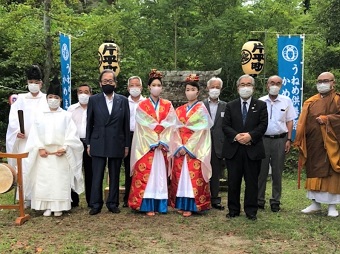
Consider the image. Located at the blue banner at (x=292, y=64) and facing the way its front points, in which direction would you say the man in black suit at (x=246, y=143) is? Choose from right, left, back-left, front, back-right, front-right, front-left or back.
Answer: front

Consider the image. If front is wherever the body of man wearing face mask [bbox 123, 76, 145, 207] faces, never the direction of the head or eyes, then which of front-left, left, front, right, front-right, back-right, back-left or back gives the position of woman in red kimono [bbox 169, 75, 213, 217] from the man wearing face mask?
front-left

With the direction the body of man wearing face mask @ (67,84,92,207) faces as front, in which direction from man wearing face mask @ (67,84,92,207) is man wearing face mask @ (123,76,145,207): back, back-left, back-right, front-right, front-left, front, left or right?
left

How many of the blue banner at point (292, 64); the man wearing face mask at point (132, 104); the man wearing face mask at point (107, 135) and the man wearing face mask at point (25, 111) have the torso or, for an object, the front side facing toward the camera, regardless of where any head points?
4

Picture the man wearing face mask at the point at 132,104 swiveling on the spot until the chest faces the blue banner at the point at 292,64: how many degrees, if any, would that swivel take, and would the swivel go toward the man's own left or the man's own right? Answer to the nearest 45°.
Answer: approximately 135° to the man's own left

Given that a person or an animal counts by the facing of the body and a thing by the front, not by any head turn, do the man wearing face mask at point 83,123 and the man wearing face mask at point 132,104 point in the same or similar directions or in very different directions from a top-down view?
same or similar directions

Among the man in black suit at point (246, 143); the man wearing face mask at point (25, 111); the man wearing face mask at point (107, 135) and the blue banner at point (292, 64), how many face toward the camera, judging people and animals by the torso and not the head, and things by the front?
4

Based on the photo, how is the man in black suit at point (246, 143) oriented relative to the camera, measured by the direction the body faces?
toward the camera

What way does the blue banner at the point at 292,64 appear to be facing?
toward the camera

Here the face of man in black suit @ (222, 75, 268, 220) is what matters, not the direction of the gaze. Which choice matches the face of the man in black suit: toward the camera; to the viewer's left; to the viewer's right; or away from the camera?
toward the camera

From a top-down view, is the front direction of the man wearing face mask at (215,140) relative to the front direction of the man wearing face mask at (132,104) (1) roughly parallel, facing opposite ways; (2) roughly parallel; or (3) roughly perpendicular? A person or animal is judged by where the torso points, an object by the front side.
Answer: roughly parallel

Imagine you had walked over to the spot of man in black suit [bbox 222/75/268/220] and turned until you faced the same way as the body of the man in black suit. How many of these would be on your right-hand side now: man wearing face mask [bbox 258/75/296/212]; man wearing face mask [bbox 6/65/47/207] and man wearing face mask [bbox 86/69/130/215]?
2

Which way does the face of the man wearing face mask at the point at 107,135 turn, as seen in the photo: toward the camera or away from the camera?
toward the camera

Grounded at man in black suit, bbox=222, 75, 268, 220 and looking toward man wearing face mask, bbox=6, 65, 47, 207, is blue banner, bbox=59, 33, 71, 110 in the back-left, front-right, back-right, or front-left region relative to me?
front-right

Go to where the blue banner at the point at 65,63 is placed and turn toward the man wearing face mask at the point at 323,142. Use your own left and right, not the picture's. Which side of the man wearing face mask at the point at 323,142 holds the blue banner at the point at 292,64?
left

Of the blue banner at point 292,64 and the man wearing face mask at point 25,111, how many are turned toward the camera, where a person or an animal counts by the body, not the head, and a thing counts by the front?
2

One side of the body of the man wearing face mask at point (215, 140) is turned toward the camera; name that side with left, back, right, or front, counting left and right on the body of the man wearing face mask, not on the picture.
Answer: front
